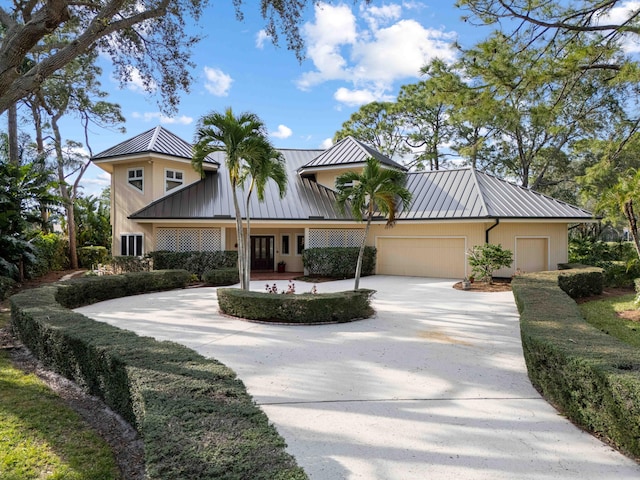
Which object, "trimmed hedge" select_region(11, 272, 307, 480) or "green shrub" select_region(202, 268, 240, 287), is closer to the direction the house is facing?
the trimmed hedge

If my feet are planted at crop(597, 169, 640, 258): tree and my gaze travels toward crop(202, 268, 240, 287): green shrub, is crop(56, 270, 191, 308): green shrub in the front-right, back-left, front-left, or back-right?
front-left

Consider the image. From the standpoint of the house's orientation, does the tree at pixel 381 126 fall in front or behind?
behind

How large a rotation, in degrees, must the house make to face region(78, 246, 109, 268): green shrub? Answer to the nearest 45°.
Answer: approximately 90° to its right

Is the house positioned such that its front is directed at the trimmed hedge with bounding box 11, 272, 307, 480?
yes

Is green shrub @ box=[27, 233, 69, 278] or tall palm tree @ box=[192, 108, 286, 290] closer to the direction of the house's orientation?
the tall palm tree

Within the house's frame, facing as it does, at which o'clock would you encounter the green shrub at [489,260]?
The green shrub is roughly at 10 o'clock from the house.

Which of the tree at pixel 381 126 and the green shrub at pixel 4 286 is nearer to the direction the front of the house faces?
the green shrub

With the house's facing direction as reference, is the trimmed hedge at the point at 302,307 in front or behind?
in front

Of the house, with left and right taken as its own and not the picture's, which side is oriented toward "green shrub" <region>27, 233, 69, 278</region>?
right

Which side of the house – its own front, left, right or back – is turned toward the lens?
front

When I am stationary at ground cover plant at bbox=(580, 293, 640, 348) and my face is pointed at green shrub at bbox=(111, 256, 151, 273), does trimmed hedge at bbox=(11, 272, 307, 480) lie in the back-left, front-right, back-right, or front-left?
front-left
